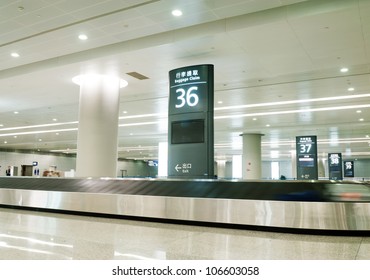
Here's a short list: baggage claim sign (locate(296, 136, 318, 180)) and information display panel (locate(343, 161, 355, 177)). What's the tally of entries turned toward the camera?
2

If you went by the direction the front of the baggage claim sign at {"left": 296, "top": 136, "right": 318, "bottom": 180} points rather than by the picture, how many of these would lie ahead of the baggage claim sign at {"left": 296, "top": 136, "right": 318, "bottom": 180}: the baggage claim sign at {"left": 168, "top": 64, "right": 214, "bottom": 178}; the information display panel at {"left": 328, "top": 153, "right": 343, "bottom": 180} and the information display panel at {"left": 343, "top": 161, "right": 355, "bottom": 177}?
1

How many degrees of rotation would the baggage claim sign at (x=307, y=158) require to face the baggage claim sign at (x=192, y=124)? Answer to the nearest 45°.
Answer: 0° — it already faces it

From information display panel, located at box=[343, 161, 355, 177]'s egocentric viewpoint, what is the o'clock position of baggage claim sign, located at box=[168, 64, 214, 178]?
The baggage claim sign is roughly at 12 o'clock from the information display panel.

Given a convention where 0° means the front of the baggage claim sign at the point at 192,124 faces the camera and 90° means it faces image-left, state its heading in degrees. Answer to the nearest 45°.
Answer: approximately 45°

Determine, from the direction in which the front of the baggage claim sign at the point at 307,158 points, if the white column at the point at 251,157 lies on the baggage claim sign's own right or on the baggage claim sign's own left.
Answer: on the baggage claim sign's own right

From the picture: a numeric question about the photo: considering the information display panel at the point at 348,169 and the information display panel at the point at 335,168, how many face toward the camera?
2

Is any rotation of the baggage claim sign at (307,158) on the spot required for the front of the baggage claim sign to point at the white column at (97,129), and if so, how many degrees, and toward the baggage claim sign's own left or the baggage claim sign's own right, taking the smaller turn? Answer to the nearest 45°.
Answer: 0° — it already faces it

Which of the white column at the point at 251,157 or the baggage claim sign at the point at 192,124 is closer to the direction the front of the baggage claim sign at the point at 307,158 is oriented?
the baggage claim sign

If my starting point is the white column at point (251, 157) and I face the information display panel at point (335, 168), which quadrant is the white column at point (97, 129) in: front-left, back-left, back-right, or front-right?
back-right

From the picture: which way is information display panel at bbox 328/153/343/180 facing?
toward the camera

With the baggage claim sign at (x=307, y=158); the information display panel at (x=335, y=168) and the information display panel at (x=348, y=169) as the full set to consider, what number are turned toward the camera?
3

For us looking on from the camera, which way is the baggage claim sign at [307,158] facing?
facing the viewer

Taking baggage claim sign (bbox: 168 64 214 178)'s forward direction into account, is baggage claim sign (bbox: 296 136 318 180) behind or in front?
behind

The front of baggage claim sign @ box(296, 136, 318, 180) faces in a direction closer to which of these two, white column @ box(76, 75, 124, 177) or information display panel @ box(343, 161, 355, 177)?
the white column
